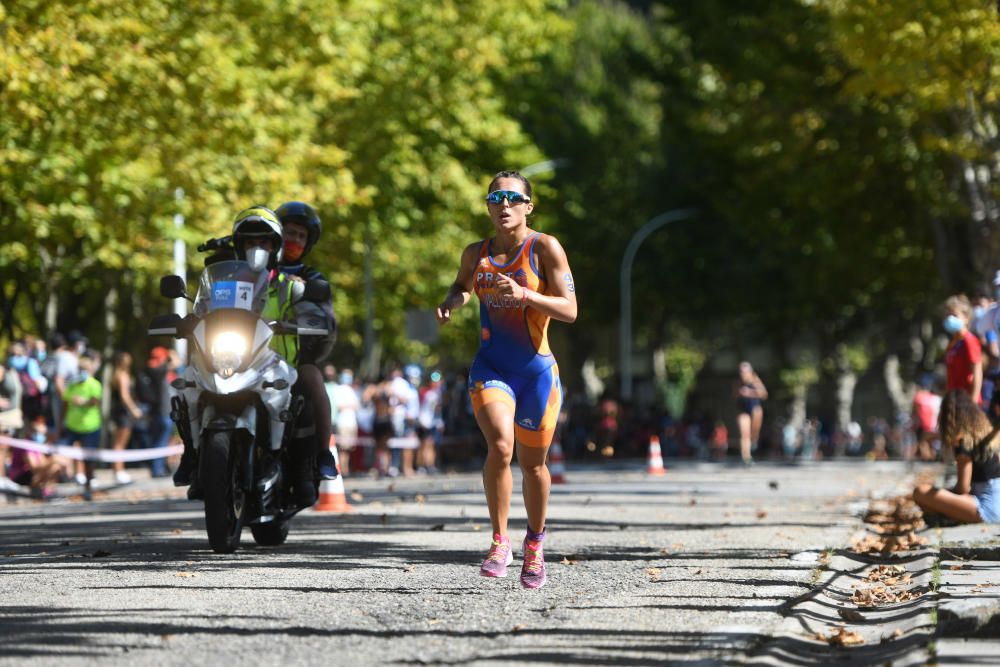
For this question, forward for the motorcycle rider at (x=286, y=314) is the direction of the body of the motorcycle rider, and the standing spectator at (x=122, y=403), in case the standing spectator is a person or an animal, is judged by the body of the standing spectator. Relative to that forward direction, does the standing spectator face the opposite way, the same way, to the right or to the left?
to the left

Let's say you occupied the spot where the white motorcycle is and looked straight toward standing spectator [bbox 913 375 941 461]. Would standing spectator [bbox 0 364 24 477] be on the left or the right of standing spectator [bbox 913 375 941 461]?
left

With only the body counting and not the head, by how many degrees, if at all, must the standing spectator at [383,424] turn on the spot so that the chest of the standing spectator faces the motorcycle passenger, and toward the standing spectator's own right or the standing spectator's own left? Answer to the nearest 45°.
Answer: approximately 45° to the standing spectator's own right

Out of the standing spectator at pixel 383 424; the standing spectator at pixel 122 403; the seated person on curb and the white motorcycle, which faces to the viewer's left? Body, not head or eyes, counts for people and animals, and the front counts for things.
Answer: the seated person on curb

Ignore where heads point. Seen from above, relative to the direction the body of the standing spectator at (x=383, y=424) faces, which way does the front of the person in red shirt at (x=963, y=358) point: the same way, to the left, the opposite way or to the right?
to the right

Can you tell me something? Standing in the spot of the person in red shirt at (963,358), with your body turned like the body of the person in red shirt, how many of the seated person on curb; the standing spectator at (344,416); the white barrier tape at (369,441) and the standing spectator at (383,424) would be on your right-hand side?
3

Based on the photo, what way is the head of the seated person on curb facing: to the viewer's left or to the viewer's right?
to the viewer's left

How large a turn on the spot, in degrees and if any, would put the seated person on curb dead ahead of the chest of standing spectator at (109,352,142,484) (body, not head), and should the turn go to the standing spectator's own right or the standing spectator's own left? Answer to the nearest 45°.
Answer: approximately 45° to the standing spectator's own right

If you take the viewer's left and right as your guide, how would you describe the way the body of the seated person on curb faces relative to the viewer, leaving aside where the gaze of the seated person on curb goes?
facing to the left of the viewer
